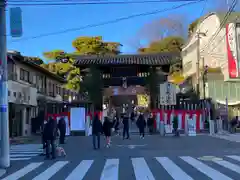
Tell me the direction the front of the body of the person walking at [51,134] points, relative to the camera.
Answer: away from the camera

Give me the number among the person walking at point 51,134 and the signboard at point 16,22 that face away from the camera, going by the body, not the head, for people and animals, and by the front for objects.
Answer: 1

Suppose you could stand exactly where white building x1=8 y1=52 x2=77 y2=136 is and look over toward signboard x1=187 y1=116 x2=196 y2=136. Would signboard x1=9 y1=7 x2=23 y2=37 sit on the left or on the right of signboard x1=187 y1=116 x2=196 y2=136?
right

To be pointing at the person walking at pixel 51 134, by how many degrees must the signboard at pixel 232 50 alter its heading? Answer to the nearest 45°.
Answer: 0° — it already faces them

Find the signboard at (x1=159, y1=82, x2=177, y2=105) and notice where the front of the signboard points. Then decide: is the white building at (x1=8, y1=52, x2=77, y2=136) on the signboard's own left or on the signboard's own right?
on the signboard's own right
